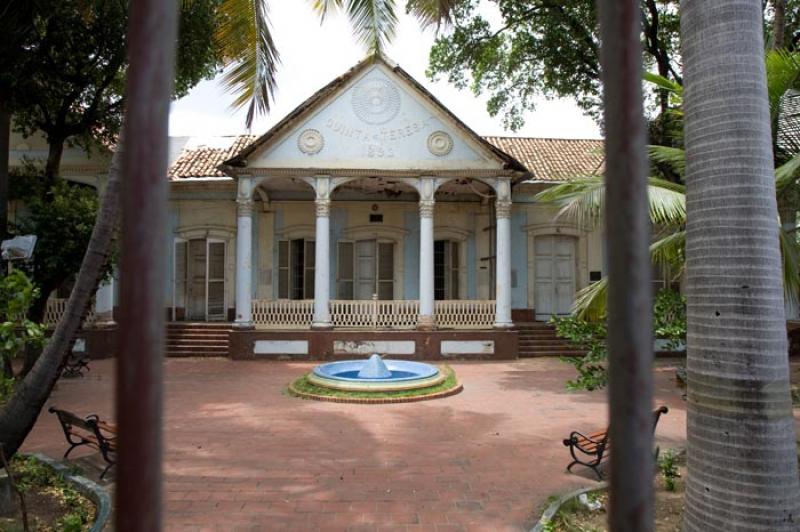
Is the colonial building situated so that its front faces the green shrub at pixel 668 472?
yes

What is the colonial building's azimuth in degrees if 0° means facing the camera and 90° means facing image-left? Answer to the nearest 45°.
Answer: approximately 0°

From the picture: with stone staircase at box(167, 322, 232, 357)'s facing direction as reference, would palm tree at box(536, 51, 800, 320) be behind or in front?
in front

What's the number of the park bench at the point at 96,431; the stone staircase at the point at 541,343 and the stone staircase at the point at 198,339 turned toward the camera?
2

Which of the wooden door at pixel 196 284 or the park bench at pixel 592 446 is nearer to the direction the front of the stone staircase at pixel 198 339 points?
the park bench

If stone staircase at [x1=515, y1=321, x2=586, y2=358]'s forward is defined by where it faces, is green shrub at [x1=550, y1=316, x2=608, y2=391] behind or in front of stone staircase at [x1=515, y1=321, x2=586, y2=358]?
in front

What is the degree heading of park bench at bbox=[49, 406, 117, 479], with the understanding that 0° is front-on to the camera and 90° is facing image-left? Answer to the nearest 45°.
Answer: approximately 225°

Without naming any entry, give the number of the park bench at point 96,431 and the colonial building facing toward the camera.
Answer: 1
